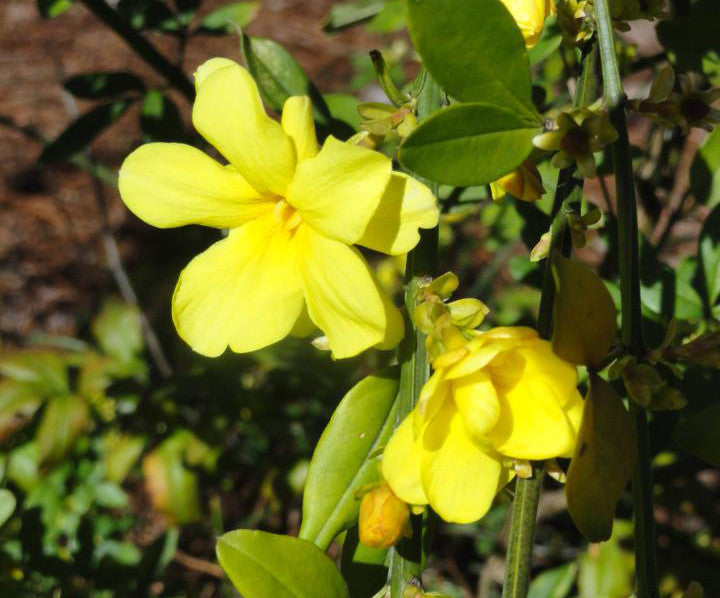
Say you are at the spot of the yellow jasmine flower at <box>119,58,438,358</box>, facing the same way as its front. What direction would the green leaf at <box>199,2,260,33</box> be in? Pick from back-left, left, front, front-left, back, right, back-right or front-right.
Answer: back

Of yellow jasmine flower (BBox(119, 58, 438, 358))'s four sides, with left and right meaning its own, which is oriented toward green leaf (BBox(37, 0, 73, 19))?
back

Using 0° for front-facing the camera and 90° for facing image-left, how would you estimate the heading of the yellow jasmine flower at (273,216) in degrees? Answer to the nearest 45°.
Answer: approximately 0°

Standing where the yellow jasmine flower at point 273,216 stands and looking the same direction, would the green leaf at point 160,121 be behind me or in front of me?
behind

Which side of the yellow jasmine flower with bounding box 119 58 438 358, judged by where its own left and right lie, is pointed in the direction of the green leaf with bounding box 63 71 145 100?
back

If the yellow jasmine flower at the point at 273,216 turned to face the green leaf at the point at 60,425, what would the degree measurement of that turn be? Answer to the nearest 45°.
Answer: approximately 135° to its right

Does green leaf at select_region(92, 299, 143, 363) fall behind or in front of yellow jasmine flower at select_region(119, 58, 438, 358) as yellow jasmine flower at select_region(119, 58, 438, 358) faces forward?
behind

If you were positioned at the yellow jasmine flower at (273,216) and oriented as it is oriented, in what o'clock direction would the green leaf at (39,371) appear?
The green leaf is roughly at 5 o'clock from the yellow jasmine flower.
